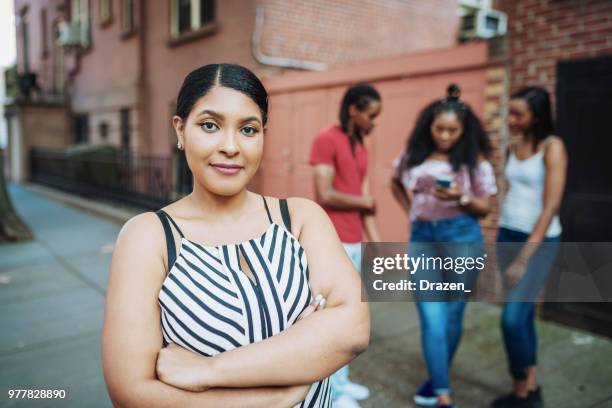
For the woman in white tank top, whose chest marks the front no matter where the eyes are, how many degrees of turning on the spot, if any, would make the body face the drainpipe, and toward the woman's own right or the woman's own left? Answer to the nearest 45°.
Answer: approximately 90° to the woman's own right

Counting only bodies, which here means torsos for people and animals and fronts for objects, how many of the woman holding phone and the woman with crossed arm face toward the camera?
2

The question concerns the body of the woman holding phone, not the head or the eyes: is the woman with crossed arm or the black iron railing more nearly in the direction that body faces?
the woman with crossed arm

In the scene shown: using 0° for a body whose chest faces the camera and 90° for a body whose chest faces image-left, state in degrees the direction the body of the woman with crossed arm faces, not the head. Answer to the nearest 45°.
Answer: approximately 0°

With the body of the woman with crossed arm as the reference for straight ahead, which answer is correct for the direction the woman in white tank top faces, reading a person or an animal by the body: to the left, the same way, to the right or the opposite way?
to the right

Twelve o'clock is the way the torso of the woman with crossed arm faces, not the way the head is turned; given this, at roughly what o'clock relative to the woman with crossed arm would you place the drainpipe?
The drainpipe is roughly at 6 o'clock from the woman with crossed arm.

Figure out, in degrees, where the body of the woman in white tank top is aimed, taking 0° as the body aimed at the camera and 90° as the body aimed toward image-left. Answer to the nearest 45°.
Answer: approximately 45°
